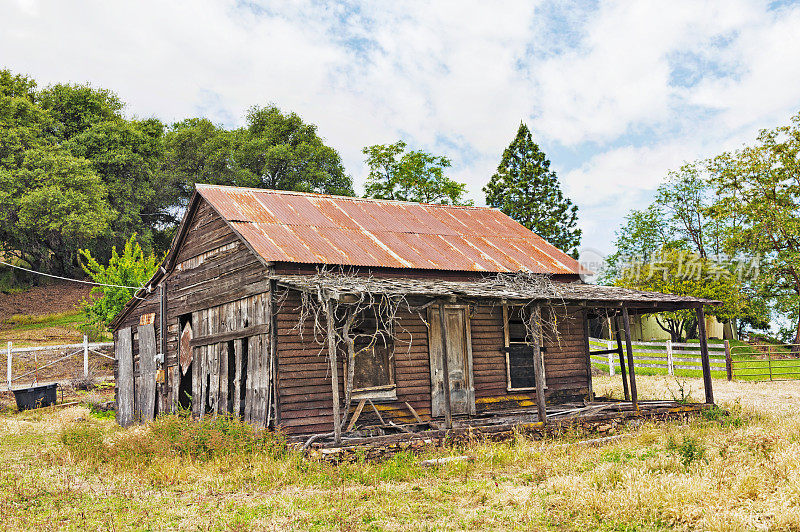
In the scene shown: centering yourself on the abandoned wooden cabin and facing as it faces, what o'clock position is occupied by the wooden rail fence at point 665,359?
The wooden rail fence is roughly at 9 o'clock from the abandoned wooden cabin.

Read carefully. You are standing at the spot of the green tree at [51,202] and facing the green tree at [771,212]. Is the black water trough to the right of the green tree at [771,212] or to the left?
right

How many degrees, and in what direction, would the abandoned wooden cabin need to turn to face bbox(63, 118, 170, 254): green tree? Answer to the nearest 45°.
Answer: approximately 180°

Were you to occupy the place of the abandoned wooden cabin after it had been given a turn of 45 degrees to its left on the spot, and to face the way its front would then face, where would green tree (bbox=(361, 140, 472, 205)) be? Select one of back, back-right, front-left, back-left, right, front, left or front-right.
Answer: left

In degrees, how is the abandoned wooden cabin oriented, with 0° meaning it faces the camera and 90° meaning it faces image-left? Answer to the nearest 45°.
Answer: approximately 315°

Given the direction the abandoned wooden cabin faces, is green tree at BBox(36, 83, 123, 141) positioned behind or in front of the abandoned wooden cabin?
behind

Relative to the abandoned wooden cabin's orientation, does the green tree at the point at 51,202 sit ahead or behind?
behind

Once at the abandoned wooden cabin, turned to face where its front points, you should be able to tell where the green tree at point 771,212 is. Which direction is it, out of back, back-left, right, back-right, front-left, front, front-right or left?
left

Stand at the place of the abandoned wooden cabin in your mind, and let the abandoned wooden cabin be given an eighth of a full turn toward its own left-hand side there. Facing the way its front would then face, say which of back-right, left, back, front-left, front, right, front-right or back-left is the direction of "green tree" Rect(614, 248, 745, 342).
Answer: front-left

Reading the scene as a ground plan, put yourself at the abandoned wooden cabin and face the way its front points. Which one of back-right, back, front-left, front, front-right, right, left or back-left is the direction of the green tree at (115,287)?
back

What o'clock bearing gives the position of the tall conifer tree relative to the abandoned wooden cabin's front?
The tall conifer tree is roughly at 8 o'clock from the abandoned wooden cabin.
